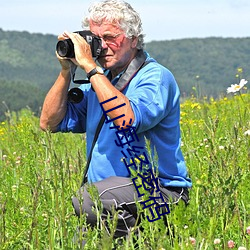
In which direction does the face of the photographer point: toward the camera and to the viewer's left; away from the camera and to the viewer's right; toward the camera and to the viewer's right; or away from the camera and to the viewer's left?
toward the camera and to the viewer's left

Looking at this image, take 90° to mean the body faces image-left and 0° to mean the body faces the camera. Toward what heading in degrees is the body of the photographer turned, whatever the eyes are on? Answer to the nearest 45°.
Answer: approximately 45°
